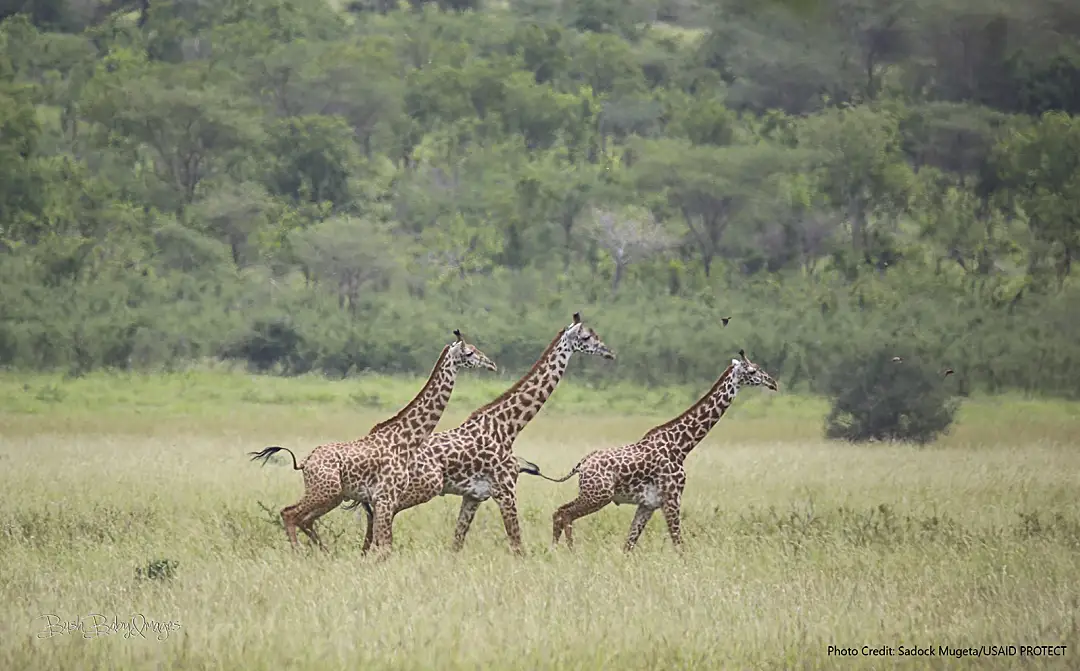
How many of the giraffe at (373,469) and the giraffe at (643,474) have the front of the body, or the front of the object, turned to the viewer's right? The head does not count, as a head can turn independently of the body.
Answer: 2

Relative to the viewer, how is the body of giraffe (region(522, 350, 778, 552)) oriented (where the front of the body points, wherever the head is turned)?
to the viewer's right

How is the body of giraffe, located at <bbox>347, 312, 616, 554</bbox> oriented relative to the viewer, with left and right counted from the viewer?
facing to the right of the viewer

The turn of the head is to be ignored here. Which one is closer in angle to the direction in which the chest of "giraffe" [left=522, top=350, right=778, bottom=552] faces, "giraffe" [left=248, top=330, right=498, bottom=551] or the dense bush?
the dense bush

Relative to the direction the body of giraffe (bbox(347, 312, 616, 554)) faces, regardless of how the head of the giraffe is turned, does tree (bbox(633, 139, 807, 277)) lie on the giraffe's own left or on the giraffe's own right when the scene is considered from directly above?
on the giraffe's own left

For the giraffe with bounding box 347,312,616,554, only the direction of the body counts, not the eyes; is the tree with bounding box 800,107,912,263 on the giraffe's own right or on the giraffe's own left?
on the giraffe's own left

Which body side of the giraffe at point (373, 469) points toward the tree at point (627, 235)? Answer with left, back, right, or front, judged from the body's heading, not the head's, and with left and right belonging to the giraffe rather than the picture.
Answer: left

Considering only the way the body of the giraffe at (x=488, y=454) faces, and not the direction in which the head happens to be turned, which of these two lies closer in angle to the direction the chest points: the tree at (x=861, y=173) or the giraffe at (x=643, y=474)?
the giraffe

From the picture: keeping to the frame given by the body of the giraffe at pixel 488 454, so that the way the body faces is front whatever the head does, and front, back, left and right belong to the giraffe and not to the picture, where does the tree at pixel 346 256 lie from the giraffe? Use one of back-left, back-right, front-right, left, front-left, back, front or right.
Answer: left

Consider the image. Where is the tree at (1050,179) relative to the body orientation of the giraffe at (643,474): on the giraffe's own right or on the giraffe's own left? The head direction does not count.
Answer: on the giraffe's own left

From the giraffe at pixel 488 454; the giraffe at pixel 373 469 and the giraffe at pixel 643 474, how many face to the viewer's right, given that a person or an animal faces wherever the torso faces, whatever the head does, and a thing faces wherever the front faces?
3

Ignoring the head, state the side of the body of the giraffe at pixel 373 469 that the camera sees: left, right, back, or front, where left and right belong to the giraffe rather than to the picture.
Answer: right

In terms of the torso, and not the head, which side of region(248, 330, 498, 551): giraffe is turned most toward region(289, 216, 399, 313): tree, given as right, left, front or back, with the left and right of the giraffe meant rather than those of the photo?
left

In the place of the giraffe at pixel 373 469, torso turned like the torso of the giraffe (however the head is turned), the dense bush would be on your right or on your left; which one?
on your left
